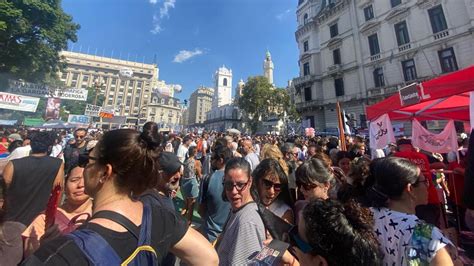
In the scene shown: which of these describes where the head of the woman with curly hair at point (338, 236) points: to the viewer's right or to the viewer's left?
to the viewer's left

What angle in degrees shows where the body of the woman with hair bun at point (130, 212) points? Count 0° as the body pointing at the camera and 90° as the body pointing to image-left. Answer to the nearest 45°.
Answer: approximately 135°

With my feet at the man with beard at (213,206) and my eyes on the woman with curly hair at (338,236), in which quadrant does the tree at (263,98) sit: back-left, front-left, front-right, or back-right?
back-left
